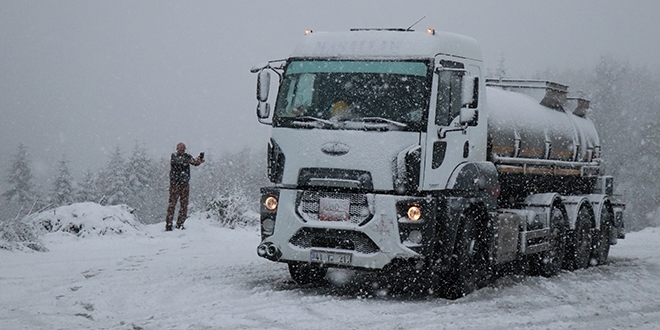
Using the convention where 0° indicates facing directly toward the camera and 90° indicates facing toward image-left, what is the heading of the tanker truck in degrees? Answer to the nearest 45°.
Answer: approximately 45°

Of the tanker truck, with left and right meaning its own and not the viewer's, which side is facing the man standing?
right
